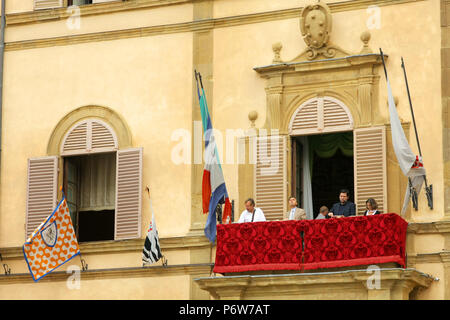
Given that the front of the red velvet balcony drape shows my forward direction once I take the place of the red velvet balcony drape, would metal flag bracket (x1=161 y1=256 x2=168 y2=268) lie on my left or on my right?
on my right

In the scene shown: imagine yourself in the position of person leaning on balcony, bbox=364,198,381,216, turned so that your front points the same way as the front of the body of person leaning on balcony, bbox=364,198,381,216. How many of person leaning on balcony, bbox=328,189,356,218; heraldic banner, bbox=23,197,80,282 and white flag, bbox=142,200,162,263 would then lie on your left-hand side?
0

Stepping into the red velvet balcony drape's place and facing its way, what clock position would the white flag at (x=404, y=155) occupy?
The white flag is roughly at 9 o'clock from the red velvet balcony drape.

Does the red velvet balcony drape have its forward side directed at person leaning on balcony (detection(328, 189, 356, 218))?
no

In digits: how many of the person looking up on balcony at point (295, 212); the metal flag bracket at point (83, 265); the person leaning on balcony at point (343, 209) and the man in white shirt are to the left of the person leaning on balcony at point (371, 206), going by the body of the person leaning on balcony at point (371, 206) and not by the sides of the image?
0

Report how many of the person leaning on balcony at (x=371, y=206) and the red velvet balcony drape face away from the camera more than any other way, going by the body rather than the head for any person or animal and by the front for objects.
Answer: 0

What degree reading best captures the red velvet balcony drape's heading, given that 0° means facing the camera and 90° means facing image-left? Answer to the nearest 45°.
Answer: approximately 0°

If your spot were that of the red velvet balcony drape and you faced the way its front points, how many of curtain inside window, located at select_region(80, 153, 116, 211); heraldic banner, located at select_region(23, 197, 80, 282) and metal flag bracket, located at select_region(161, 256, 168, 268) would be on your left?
0

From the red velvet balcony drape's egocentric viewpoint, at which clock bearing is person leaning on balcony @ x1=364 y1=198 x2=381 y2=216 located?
The person leaning on balcony is roughly at 9 o'clock from the red velvet balcony drape.

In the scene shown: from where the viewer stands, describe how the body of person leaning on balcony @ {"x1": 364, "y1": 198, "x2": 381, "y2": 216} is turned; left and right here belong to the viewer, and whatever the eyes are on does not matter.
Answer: facing the viewer and to the left of the viewer
